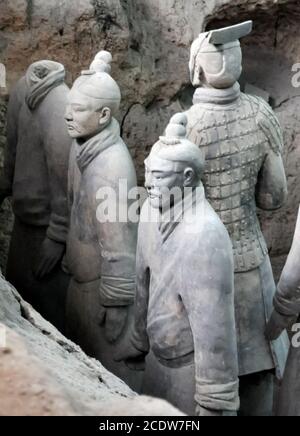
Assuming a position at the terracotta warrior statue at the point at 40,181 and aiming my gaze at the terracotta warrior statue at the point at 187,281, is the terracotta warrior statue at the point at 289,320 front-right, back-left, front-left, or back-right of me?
front-left

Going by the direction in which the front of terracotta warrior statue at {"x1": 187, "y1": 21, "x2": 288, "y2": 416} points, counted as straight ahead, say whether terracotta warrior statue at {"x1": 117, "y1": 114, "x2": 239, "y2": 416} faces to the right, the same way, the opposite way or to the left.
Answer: to the left

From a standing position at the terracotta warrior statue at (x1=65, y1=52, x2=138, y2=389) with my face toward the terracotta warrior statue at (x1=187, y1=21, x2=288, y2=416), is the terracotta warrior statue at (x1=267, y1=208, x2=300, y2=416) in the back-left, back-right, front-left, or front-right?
front-right

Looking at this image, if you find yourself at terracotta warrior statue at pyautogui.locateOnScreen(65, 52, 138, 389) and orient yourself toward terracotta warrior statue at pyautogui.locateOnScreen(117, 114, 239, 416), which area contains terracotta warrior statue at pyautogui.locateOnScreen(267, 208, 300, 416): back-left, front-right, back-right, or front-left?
front-left

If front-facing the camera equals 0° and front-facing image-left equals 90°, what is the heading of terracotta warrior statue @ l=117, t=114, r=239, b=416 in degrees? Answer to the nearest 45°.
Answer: approximately 45°

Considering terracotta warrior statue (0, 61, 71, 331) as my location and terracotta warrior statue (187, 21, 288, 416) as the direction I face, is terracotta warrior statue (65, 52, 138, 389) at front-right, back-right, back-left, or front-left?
front-right

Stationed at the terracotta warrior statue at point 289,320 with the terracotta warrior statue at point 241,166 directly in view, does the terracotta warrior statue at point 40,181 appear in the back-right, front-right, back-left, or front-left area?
front-left

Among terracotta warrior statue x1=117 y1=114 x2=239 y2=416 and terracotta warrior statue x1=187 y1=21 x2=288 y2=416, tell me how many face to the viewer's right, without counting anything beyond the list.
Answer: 0

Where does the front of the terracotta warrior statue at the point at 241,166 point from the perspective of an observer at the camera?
facing away from the viewer and to the left of the viewer
